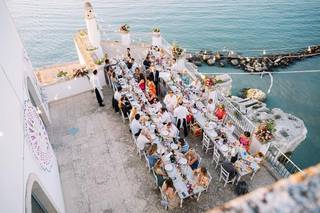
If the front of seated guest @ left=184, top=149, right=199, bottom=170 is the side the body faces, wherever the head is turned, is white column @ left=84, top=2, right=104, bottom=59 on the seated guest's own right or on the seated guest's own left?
on the seated guest's own right

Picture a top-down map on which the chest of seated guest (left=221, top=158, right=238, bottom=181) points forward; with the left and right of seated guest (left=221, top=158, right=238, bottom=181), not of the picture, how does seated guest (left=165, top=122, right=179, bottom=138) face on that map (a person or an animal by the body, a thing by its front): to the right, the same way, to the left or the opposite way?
the opposite way

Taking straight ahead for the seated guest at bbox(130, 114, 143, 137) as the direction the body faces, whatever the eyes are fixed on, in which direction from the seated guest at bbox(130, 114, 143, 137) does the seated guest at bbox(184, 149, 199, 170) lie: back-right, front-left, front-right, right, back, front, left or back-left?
right

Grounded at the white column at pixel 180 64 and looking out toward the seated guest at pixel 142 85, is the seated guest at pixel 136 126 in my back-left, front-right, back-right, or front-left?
front-left

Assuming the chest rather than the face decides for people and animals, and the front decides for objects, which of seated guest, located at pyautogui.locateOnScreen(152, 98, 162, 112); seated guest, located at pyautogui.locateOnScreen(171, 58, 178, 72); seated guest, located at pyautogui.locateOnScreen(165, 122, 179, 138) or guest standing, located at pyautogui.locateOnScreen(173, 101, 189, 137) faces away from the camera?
the guest standing

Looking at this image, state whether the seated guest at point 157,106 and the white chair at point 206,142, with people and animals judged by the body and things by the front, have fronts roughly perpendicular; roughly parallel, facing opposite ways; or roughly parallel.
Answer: roughly parallel, facing opposite ways

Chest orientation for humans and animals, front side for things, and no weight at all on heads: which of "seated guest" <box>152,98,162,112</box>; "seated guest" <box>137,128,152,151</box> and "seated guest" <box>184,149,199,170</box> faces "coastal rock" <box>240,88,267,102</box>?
"seated guest" <box>137,128,152,151</box>

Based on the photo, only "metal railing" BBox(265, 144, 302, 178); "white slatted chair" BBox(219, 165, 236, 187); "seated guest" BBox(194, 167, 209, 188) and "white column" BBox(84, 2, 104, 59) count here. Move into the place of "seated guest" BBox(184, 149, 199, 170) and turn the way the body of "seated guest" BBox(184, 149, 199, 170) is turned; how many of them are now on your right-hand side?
1

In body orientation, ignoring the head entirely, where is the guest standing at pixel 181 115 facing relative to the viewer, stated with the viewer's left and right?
facing away from the viewer
